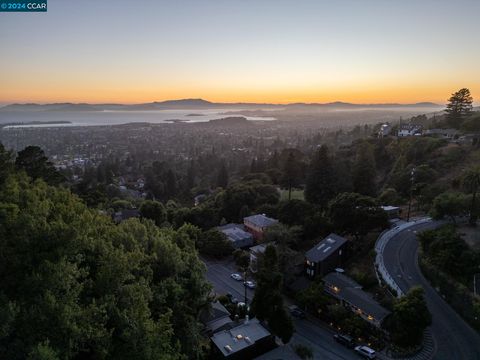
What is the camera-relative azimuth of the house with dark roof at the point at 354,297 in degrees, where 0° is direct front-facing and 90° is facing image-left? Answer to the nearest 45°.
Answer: approximately 45°

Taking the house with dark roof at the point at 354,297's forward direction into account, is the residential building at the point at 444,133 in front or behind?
behind

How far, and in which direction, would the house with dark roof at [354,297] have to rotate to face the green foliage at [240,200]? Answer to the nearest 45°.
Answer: approximately 90° to its right

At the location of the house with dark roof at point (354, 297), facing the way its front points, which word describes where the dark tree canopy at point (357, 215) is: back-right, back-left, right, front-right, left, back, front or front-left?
back-right

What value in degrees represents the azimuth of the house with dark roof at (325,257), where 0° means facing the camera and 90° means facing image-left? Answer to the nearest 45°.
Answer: approximately 45°

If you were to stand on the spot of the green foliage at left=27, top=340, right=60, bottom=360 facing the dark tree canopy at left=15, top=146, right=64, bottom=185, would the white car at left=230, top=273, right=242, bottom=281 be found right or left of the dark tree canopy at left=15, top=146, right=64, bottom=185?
right

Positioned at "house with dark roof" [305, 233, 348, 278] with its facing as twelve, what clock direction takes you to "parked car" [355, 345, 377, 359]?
The parked car is roughly at 10 o'clock from the house with dark roof.

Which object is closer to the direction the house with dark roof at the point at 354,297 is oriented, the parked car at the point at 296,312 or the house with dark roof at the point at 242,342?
the house with dark roof

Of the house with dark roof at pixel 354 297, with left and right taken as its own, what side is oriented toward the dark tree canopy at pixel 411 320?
left

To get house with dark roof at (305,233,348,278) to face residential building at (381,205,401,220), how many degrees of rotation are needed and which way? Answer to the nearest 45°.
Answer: approximately 180°
